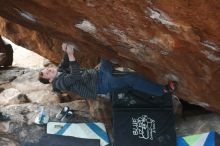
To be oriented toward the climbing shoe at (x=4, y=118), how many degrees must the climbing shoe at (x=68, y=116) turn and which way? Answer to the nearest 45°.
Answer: approximately 45° to its right

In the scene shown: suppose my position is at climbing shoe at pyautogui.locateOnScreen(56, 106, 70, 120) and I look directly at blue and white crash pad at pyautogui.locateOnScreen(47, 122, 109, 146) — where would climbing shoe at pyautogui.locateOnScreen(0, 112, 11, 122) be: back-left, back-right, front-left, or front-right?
back-right

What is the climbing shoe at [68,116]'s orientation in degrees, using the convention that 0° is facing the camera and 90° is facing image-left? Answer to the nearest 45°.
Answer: approximately 45°
